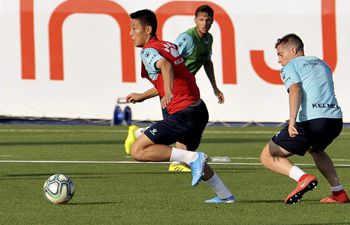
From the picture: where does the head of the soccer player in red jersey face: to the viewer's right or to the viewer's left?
to the viewer's left

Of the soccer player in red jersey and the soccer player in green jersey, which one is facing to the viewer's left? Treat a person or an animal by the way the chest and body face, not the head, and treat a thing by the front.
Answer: the soccer player in red jersey

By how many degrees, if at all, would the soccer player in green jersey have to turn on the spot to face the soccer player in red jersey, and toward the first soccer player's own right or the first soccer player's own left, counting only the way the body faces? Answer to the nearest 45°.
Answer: approximately 45° to the first soccer player's own right

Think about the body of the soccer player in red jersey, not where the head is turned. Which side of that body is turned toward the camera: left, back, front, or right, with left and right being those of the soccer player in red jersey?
left

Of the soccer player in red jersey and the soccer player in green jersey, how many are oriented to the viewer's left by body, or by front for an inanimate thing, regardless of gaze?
1

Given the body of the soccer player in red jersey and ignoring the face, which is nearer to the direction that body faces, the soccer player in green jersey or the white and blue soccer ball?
the white and blue soccer ball

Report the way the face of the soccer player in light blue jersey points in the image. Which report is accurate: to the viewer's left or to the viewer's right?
to the viewer's left

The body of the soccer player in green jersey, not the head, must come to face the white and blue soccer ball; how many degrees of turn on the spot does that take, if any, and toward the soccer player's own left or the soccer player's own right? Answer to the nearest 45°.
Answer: approximately 45° to the soccer player's own right

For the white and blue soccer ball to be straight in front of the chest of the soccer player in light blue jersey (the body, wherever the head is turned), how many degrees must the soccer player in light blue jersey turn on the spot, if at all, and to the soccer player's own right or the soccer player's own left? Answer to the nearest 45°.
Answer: approximately 45° to the soccer player's own left

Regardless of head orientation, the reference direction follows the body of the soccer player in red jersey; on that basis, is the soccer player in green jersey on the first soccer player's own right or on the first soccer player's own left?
on the first soccer player's own right
